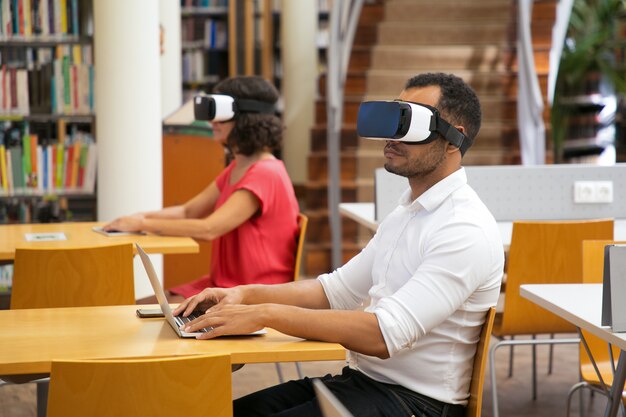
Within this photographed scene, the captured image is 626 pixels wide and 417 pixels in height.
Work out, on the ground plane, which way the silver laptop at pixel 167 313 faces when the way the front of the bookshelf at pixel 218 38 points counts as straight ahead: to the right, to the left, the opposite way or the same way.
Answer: to the left

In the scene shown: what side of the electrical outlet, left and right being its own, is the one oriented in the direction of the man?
front

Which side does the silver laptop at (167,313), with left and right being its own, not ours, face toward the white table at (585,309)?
front

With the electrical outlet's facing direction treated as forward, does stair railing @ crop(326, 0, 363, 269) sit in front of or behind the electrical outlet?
behind

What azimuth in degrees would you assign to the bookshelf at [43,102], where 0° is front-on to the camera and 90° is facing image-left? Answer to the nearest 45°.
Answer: approximately 0°

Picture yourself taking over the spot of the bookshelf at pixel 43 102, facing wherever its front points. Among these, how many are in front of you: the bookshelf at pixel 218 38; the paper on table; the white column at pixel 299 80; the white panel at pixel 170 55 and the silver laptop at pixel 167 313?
2

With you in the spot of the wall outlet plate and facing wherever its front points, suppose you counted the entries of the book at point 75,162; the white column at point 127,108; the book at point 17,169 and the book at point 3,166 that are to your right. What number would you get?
4

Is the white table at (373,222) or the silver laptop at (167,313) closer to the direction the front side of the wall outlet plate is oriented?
the silver laptop

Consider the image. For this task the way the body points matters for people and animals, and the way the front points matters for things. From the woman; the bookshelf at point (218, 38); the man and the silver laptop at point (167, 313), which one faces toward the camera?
the bookshelf

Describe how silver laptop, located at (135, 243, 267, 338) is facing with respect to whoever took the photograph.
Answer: facing to the right of the viewer

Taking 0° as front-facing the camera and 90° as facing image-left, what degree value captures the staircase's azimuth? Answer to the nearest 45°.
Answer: approximately 0°

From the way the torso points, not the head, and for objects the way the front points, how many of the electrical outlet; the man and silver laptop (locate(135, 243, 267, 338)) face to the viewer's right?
1

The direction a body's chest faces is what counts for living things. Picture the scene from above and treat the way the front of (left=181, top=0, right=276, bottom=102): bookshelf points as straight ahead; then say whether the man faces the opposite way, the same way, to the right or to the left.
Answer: to the right

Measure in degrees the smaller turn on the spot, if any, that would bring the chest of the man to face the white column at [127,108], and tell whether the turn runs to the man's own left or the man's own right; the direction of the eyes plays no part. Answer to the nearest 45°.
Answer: approximately 90° to the man's own right

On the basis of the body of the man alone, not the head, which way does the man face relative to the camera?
to the viewer's left
